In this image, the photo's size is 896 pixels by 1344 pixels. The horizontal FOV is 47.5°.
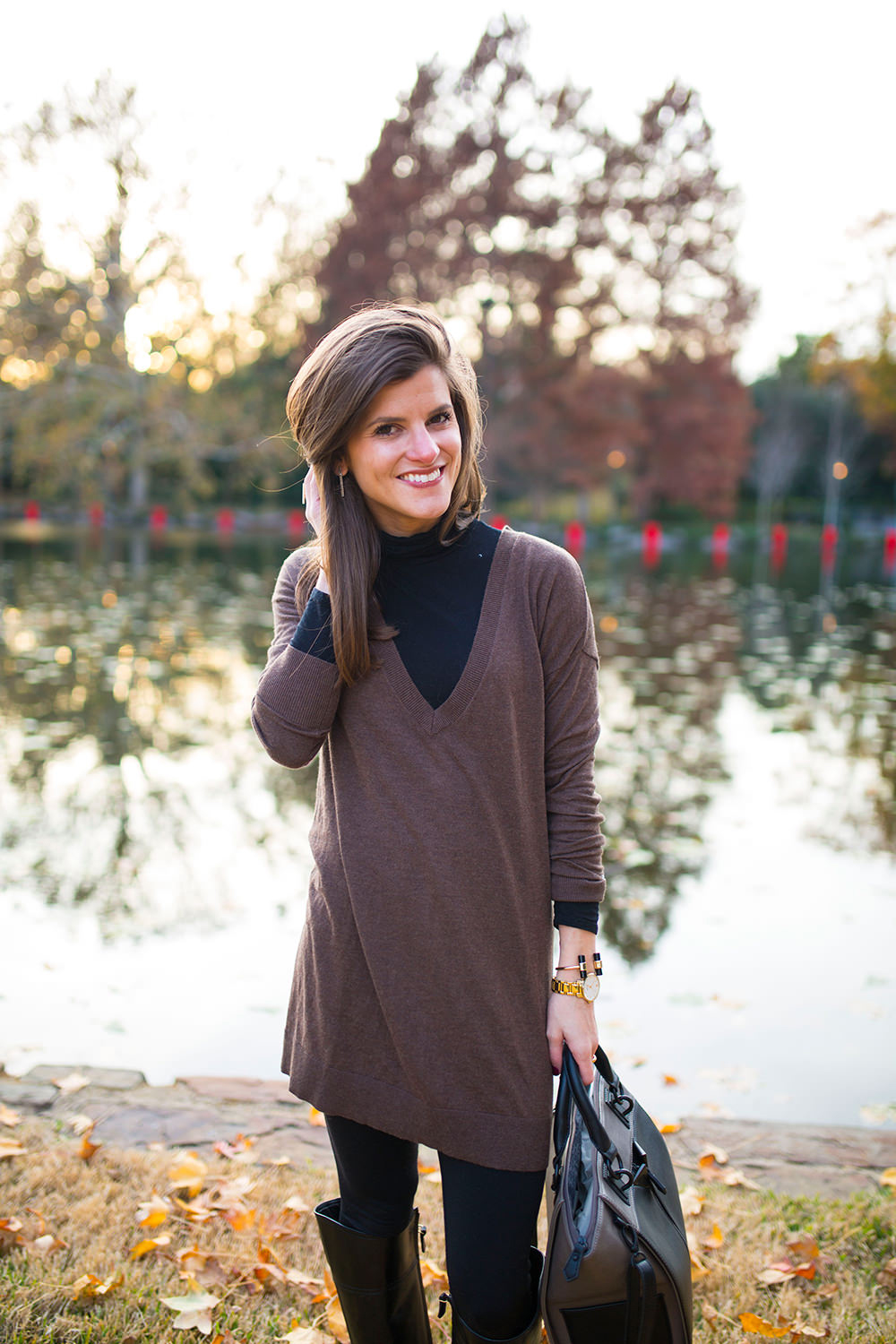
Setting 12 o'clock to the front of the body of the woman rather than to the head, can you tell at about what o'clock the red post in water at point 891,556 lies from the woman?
The red post in water is roughly at 7 o'clock from the woman.

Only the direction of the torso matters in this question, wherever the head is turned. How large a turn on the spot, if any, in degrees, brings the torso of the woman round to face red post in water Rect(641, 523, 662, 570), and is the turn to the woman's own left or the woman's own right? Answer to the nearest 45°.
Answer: approximately 180°

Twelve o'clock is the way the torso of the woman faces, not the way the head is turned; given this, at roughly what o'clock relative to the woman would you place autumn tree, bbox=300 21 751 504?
The autumn tree is roughly at 6 o'clock from the woman.

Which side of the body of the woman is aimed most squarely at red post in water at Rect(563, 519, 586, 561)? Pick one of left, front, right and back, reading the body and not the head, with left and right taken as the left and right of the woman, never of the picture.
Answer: back

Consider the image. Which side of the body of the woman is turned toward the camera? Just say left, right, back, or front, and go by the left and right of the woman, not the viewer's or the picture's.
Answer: front

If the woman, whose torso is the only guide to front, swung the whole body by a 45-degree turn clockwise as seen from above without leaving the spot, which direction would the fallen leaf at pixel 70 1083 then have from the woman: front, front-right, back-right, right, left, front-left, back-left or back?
right

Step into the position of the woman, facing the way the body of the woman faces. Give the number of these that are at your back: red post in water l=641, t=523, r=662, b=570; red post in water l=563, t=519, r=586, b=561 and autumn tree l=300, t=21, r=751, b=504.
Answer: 3
